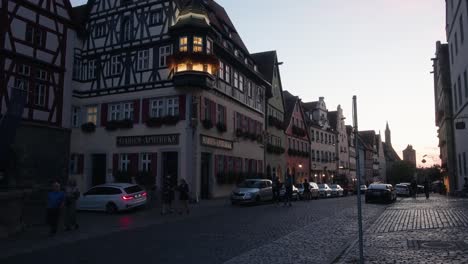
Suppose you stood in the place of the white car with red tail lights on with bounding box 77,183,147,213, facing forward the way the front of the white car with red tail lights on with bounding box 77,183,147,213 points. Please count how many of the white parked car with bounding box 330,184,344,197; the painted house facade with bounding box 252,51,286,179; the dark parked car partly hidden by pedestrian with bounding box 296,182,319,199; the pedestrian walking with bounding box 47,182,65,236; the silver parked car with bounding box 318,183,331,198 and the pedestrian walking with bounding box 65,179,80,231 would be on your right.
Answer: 4

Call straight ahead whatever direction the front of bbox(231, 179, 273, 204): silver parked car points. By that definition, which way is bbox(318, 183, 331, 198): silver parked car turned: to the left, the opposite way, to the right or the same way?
the same way

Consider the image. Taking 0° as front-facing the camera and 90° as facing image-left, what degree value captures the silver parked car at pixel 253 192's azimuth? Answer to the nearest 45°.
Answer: approximately 45°

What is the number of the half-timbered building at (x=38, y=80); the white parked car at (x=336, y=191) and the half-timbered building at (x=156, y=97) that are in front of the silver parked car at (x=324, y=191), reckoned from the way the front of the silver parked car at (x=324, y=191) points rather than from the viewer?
2

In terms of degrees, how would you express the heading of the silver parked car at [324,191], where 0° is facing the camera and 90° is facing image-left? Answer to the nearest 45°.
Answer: approximately 45°

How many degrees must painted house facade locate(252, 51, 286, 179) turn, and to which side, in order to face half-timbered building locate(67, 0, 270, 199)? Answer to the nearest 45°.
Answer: approximately 90° to its right

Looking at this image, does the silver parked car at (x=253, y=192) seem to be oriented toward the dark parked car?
no

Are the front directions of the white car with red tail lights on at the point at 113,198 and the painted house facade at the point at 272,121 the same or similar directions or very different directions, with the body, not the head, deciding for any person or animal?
very different directions

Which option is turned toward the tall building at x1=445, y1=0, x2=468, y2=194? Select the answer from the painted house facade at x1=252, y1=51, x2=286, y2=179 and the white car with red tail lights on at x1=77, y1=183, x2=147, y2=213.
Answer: the painted house facade

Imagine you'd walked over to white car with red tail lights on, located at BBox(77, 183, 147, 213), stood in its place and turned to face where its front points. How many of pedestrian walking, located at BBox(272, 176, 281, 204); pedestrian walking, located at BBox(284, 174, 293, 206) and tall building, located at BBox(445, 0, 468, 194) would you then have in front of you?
0

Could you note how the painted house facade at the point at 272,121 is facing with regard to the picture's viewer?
facing the viewer and to the right of the viewer

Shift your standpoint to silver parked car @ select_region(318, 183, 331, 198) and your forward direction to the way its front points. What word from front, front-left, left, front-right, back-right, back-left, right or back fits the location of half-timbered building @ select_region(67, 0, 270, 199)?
front

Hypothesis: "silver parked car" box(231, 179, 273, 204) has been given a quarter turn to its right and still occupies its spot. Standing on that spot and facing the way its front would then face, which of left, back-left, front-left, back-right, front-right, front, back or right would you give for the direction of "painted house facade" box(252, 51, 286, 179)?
front-right

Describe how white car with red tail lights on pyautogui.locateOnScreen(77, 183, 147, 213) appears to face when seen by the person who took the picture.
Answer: facing away from the viewer and to the left of the viewer

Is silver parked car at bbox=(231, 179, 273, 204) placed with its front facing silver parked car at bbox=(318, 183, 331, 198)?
no

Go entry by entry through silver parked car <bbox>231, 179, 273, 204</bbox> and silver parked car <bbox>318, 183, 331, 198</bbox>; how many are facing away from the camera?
0

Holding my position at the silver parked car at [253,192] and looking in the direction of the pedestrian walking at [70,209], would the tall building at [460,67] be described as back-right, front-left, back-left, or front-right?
back-left

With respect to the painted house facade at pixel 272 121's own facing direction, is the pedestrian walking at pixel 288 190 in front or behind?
in front
